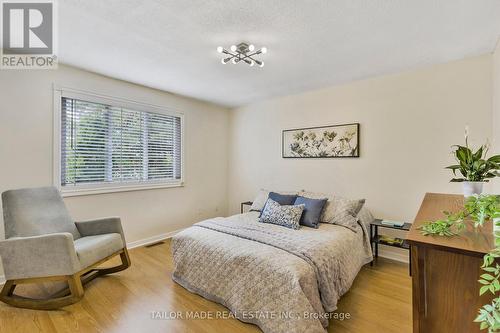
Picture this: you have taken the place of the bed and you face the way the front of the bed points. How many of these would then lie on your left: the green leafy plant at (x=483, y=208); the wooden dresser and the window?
2

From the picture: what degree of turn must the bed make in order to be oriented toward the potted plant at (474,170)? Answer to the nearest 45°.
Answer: approximately 90° to its left

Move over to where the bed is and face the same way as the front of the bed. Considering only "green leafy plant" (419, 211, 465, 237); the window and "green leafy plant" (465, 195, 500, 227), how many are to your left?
2

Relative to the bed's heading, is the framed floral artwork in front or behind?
behind

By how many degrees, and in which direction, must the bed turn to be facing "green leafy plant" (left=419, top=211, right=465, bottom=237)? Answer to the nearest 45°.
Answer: approximately 90° to its left

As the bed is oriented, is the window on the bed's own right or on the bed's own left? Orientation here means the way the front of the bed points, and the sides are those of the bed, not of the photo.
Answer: on the bed's own right

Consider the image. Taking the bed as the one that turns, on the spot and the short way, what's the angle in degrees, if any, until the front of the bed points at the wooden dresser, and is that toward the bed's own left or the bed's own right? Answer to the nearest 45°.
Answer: approximately 90° to the bed's own left
